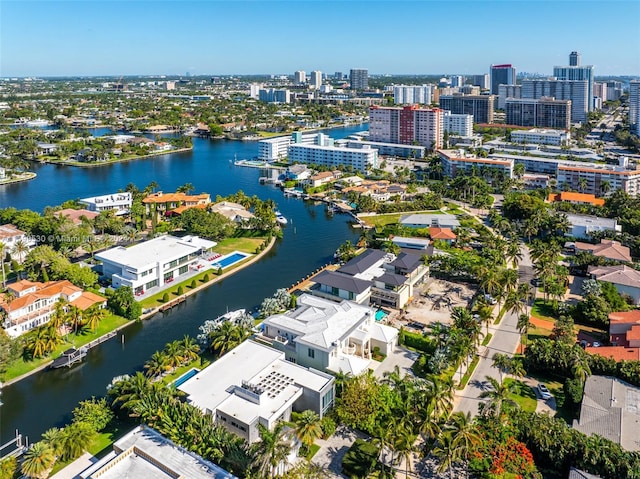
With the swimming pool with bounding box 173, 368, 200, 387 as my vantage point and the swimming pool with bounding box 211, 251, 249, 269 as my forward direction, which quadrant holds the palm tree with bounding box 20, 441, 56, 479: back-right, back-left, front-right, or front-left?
back-left

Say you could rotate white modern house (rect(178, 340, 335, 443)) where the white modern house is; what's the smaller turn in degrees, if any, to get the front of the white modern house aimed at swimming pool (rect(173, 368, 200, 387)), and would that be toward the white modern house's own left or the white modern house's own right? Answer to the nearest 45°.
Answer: approximately 180°

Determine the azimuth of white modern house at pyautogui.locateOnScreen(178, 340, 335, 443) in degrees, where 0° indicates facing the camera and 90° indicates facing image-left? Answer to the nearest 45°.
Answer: approximately 315°

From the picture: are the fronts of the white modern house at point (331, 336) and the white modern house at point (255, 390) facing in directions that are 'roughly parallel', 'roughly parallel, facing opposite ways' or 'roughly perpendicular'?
roughly parallel

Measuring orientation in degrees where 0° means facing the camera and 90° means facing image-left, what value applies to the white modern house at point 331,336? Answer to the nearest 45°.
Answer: approximately 315°

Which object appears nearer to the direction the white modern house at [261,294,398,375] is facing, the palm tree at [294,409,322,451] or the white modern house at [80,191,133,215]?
the palm tree

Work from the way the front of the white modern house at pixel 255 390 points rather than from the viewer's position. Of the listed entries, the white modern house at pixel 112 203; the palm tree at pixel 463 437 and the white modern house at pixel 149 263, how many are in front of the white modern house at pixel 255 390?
1

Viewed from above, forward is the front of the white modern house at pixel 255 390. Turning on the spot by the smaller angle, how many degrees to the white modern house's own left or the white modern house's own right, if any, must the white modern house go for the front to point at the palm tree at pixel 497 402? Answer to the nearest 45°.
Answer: approximately 45° to the white modern house's own left

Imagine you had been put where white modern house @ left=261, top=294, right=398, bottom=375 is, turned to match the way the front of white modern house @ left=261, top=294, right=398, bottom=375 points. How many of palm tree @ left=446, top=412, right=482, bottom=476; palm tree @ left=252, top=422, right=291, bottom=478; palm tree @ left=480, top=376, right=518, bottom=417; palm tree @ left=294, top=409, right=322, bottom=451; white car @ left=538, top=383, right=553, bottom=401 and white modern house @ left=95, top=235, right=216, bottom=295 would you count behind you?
1

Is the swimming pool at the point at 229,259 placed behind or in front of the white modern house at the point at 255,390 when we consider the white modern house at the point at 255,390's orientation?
behind

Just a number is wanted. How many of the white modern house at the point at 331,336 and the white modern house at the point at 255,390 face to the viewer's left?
0
